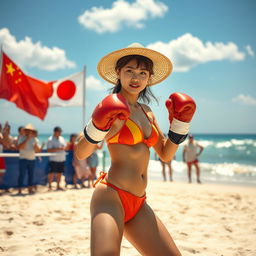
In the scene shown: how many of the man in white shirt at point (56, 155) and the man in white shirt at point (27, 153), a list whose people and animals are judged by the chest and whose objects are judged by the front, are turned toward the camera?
2

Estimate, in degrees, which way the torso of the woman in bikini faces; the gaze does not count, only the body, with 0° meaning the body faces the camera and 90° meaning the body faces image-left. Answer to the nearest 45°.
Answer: approximately 315°

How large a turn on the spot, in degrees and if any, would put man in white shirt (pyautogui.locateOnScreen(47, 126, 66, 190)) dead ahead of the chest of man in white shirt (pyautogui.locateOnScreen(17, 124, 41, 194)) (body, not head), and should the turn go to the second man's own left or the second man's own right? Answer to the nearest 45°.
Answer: approximately 135° to the second man's own left

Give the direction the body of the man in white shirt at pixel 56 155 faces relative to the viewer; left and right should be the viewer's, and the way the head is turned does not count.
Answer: facing the viewer

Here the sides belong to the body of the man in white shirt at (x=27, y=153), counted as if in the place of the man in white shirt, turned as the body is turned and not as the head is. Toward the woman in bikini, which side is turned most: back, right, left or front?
front

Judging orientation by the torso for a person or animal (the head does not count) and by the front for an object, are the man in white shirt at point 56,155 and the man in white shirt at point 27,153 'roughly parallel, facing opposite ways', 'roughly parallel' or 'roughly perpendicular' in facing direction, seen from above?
roughly parallel

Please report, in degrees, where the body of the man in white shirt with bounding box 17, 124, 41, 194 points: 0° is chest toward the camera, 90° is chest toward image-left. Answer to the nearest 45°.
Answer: approximately 0°

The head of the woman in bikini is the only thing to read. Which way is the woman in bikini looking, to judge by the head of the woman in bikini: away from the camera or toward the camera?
toward the camera
